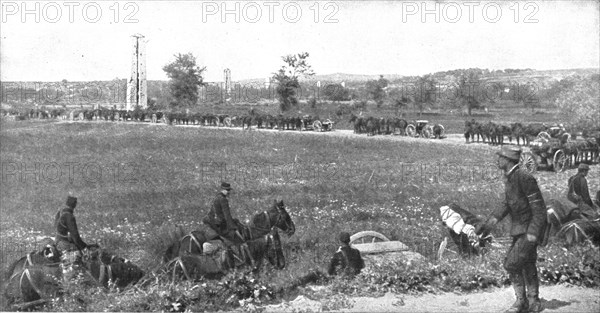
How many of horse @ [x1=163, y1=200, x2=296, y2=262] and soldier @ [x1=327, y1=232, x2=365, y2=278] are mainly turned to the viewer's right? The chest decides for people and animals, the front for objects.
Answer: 1

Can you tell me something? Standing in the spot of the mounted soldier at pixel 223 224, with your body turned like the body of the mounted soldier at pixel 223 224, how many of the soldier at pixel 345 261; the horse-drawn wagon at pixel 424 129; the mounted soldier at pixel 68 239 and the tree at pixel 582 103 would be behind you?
1

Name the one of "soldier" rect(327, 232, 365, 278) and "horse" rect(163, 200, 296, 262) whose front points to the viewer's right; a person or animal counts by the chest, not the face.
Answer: the horse

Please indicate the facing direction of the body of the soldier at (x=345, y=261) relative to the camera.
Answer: away from the camera

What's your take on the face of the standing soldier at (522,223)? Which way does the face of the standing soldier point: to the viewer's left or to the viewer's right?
to the viewer's left

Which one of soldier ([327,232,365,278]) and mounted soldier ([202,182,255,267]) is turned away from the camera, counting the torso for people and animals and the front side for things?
the soldier

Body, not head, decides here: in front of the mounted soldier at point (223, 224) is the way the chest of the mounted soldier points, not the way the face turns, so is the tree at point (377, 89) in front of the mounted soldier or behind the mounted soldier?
in front

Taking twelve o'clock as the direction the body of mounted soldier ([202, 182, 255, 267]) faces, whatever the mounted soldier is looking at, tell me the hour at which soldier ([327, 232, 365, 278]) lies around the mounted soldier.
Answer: The soldier is roughly at 12 o'clock from the mounted soldier.

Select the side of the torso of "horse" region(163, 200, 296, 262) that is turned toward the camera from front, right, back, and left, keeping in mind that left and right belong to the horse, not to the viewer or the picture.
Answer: right

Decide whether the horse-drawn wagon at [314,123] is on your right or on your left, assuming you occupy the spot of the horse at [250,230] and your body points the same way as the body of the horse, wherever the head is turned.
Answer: on your left

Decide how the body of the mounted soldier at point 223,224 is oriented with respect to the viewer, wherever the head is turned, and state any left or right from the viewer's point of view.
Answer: facing to the right of the viewer

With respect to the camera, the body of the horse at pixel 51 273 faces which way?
to the viewer's right

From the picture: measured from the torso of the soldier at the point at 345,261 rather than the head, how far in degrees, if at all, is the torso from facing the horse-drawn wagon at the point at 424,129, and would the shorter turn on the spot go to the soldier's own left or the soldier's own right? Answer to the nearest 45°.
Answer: approximately 45° to the soldier's own right

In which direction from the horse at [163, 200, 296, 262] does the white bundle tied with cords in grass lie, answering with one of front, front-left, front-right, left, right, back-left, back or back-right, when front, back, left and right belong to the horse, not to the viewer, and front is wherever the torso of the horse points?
front

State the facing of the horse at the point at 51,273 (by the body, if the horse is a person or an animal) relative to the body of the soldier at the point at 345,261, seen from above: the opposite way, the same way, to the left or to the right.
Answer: to the right
